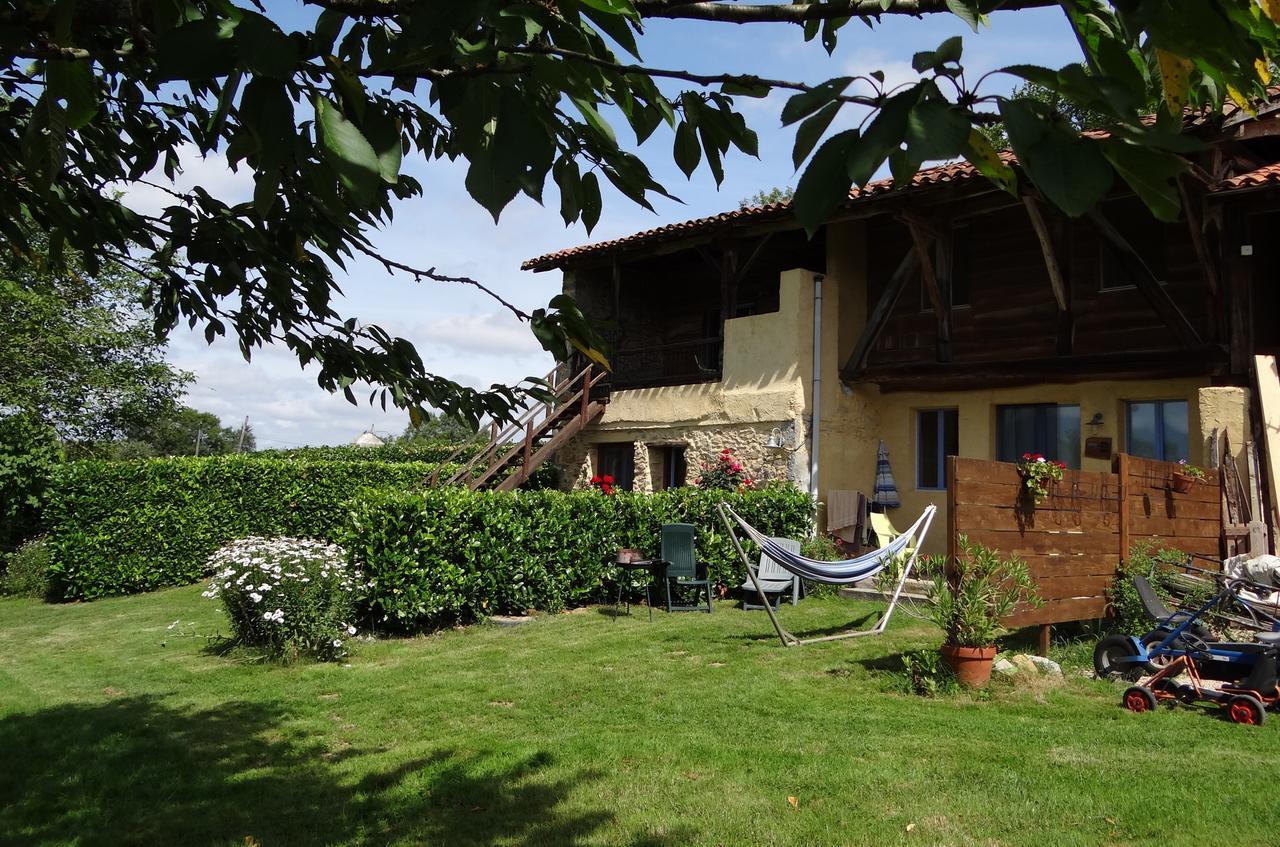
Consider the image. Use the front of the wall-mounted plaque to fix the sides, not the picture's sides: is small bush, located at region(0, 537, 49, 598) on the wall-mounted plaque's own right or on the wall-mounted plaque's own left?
on the wall-mounted plaque's own right

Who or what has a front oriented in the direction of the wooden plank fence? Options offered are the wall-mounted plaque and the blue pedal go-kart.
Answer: the wall-mounted plaque

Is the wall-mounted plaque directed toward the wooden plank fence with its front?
yes

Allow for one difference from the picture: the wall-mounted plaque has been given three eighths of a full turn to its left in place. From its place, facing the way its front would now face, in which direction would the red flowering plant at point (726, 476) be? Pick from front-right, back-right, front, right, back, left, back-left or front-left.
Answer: back-left

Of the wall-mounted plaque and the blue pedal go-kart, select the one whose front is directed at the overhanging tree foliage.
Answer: the wall-mounted plaque

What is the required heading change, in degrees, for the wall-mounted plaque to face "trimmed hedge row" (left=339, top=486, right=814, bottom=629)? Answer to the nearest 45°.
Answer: approximately 45° to its right

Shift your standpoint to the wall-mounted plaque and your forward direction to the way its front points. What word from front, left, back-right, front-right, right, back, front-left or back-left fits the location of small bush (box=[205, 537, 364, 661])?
front-right

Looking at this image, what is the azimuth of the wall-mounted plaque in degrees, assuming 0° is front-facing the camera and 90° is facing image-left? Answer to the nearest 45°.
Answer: approximately 0°

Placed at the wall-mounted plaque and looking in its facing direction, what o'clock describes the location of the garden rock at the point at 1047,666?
The garden rock is roughly at 12 o'clock from the wall-mounted plaque.
